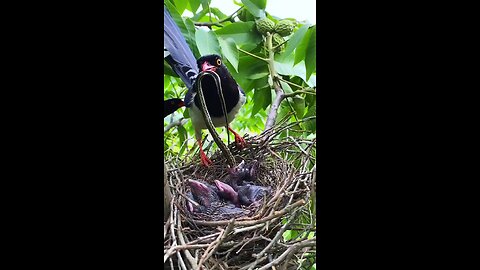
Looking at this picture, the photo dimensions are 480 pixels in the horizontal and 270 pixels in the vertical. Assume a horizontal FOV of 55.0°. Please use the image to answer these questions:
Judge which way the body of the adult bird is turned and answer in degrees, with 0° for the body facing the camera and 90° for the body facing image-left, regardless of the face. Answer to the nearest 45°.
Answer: approximately 0°

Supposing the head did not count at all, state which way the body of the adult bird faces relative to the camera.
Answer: toward the camera
